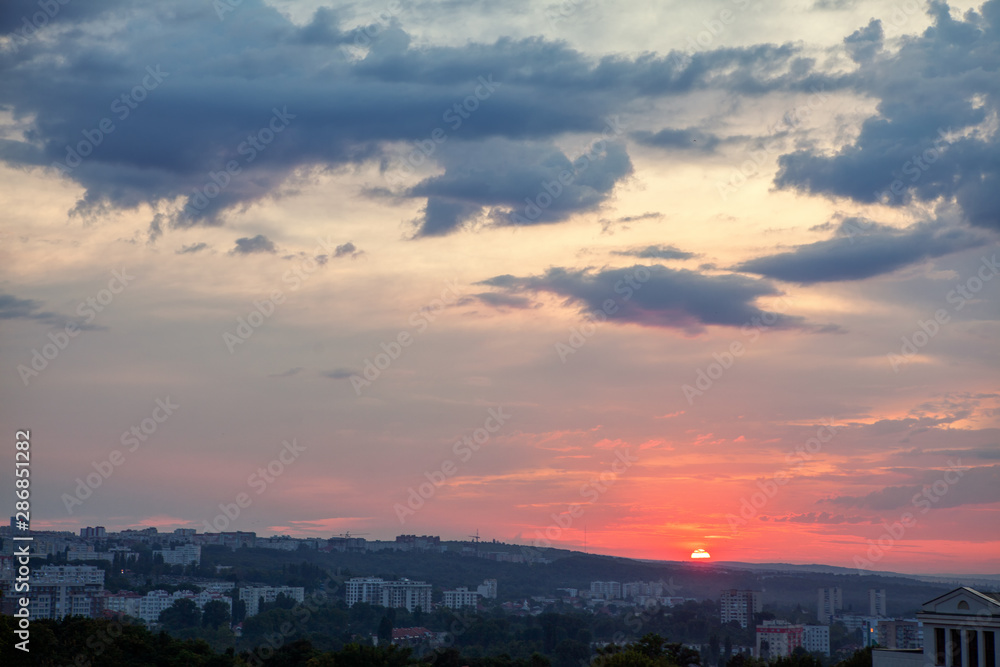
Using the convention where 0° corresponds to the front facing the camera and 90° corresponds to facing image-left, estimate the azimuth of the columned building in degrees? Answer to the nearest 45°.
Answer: approximately 0°
